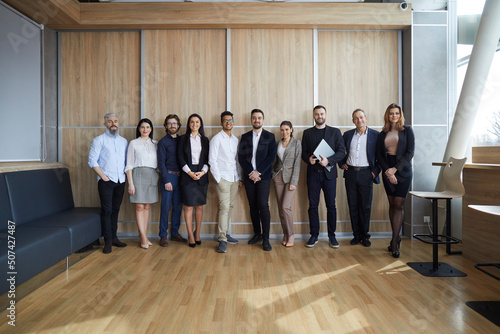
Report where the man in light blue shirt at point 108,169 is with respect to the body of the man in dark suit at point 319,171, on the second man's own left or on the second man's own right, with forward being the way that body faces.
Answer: on the second man's own right

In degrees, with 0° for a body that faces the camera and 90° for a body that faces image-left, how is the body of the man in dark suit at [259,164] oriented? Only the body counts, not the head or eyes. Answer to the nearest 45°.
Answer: approximately 0°

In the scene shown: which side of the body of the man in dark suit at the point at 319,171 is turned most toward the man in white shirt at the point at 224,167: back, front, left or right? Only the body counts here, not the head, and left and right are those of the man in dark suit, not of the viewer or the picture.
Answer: right

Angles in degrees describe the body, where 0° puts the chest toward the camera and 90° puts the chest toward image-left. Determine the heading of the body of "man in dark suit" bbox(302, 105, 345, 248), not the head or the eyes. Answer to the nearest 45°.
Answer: approximately 0°

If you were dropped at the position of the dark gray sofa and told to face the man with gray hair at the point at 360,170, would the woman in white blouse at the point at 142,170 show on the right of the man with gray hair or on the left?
left

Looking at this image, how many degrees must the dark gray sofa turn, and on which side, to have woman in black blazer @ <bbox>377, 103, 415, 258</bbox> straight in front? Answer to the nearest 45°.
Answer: approximately 45° to its left

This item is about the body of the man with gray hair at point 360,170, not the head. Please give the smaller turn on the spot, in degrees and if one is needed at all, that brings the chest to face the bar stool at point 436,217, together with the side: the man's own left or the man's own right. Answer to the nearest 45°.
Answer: approximately 45° to the man's own left

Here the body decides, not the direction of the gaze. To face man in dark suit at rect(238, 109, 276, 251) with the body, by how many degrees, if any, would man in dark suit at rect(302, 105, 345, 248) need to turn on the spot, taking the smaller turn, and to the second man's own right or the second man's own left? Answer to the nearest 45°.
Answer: approximately 90° to the second man's own right
